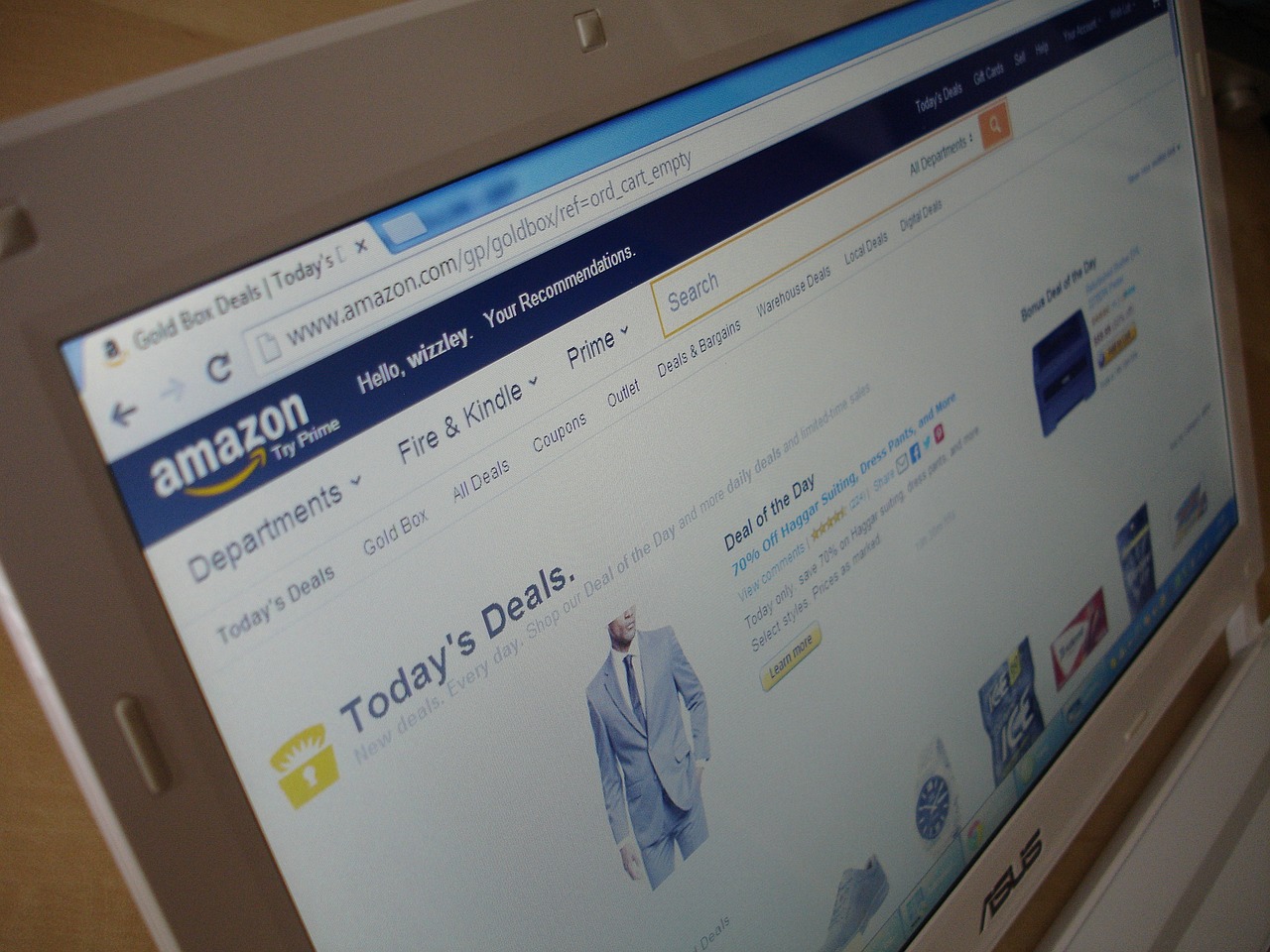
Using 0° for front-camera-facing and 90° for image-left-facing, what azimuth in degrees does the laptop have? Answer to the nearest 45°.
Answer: approximately 315°
